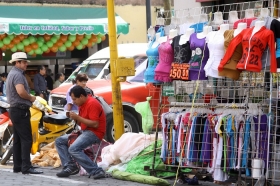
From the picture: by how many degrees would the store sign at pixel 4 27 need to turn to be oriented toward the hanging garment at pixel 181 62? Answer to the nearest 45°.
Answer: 0° — it already faces it

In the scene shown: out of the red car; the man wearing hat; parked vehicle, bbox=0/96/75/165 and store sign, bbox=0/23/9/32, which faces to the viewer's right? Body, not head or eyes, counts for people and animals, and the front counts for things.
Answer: the man wearing hat

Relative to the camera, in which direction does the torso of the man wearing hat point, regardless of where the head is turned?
to the viewer's right

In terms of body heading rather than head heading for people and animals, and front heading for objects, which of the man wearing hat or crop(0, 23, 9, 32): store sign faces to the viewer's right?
the man wearing hat

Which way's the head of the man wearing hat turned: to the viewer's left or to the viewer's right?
to the viewer's right

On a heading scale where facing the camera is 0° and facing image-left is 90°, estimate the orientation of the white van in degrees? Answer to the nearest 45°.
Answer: approximately 45°

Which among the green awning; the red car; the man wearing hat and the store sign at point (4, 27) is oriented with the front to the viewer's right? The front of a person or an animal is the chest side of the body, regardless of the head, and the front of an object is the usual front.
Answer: the man wearing hat

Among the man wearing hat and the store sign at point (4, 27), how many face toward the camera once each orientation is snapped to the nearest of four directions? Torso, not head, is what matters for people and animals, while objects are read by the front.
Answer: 1

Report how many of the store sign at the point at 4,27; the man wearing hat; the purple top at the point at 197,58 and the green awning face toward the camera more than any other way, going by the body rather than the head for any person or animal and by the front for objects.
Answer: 3

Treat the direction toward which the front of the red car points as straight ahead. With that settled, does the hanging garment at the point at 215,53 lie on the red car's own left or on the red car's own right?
on the red car's own left
